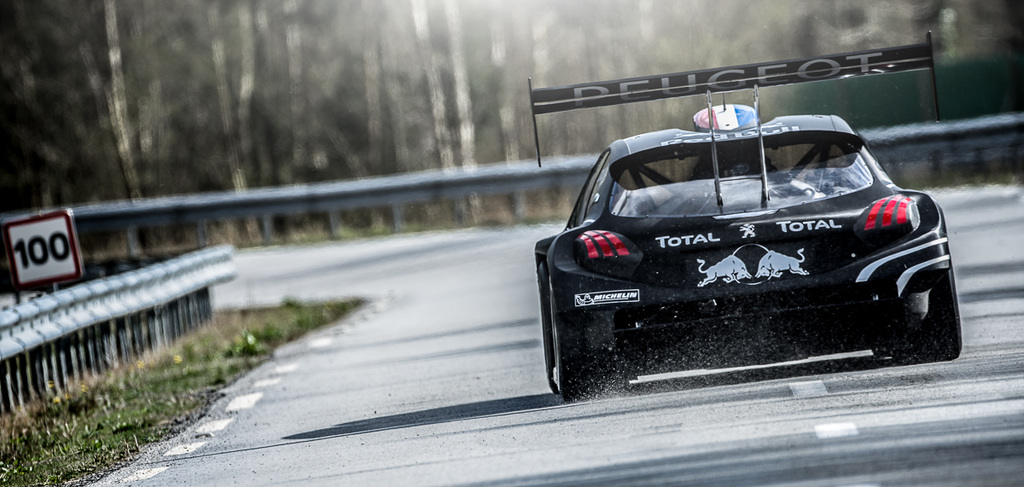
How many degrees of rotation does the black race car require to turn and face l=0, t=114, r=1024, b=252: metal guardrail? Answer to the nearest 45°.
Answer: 0° — it already faces it

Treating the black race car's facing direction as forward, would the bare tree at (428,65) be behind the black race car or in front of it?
in front

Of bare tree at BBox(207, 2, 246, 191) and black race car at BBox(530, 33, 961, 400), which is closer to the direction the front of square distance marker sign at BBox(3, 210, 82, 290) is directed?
the black race car

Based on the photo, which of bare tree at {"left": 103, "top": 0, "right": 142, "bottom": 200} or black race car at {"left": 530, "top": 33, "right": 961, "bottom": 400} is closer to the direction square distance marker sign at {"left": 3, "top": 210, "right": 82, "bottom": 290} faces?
the black race car

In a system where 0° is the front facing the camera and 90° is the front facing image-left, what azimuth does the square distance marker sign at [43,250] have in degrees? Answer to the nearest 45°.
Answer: approximately 0°

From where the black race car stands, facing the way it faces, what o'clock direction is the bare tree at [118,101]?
The bare tree is roughly at 11 o'clock from the black race car.

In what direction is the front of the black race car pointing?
away from the camera

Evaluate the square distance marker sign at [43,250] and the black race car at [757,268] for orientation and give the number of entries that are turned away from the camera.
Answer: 1

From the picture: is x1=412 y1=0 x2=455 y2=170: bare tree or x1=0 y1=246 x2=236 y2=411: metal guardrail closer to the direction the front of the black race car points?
the bare tree

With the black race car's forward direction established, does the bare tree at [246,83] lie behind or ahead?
ahead

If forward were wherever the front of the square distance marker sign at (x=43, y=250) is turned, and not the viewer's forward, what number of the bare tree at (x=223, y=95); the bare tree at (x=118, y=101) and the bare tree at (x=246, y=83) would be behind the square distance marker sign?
3
